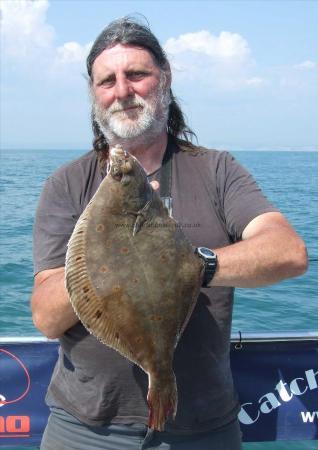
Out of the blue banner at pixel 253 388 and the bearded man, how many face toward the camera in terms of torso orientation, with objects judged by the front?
2

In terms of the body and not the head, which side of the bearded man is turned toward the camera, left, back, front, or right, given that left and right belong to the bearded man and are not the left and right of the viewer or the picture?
front
